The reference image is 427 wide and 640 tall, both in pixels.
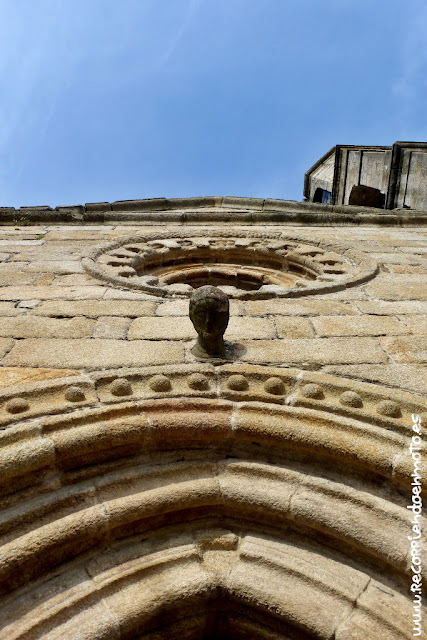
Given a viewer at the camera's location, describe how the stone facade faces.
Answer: facing the viewer

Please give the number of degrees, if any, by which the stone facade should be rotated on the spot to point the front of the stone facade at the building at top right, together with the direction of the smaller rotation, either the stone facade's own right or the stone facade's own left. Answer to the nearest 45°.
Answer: approximately 180°
